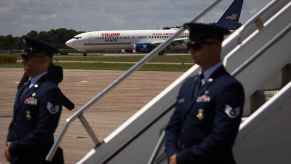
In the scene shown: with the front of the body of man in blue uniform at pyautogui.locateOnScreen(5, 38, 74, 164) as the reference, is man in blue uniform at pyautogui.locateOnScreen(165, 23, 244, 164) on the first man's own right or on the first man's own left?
on the first man's own left

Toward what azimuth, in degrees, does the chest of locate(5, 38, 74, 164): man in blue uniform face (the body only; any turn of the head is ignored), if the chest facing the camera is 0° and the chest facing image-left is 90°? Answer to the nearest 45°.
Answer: approximately 45°

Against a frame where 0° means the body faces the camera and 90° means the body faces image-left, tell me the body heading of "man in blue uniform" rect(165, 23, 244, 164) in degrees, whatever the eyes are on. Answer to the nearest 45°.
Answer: approximately 45°

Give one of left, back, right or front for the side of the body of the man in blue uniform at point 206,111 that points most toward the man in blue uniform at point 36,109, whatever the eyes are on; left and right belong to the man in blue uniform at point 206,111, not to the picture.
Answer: right

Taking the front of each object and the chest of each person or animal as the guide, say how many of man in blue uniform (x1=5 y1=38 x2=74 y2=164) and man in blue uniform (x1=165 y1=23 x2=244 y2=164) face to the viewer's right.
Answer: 0

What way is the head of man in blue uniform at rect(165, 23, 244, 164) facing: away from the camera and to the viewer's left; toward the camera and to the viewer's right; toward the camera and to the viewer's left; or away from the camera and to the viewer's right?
toward the camera and to the viewer's left

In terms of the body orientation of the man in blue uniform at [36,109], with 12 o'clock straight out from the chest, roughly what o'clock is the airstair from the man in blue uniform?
The airstair is roughly at 8 o'clock from the man in blue uniform.
